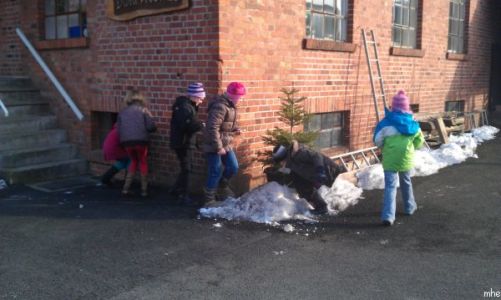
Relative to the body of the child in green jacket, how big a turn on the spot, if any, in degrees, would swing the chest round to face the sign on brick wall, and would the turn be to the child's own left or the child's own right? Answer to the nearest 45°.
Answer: approximately 90° to the child's own left

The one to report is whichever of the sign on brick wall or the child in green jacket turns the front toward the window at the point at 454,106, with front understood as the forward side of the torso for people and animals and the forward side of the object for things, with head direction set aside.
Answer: the child in green jacket

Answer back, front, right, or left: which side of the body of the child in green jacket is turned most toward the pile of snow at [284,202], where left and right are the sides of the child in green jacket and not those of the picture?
left

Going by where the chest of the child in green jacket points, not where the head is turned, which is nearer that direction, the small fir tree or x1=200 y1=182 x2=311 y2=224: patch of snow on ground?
the small fir tree

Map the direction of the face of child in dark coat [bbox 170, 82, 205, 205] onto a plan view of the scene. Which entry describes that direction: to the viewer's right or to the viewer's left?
to the viewer's right

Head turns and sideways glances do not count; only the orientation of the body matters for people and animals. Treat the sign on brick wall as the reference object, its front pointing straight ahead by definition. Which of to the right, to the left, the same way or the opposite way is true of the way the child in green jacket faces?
the opposite way

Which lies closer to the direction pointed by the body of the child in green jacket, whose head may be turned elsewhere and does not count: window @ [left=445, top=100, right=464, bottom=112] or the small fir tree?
the window

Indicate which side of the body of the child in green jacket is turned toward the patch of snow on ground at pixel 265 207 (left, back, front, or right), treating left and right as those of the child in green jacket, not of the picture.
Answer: left

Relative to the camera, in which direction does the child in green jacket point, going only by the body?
away from the camera

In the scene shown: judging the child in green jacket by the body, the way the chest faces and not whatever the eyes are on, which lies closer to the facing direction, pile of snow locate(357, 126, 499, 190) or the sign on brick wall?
the pile of snow
